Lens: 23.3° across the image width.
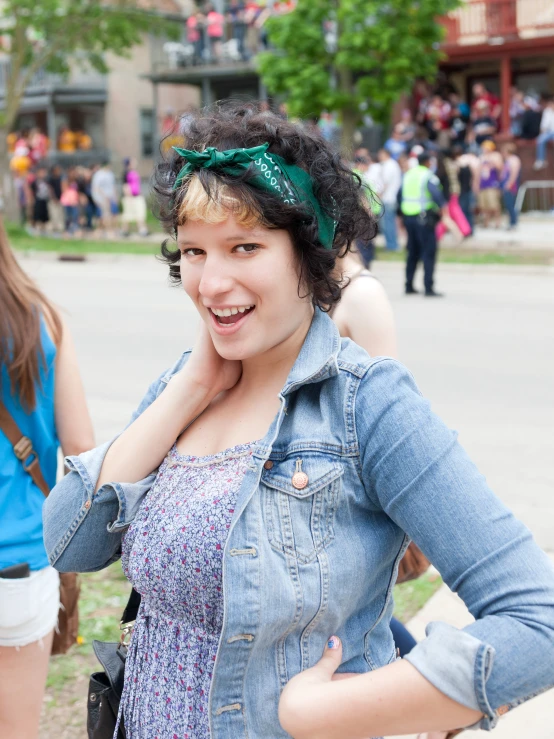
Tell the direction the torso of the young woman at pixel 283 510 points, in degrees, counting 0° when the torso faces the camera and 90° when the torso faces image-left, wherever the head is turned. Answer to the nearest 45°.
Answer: approximately 45°

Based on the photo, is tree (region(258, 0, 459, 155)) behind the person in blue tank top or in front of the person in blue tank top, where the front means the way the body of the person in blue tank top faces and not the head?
in front

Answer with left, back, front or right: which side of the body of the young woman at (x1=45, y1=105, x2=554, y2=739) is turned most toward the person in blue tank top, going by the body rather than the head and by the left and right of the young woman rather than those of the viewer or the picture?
right

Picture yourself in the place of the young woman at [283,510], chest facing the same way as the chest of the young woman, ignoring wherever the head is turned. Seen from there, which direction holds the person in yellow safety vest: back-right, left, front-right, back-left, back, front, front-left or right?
back-right
